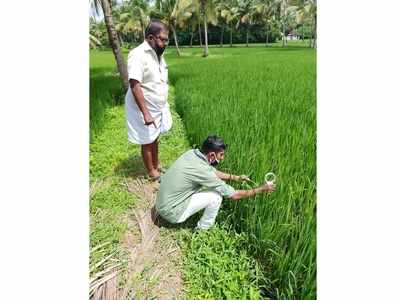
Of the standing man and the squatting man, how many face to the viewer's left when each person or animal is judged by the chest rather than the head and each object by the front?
0

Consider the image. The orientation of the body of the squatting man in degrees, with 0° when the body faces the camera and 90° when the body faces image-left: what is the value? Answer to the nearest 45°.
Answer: approximately 270°

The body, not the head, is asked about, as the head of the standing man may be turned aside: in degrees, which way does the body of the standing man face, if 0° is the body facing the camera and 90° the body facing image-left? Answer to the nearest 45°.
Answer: approximately 315°

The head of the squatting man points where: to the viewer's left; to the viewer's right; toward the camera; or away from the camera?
to the viewer's right
